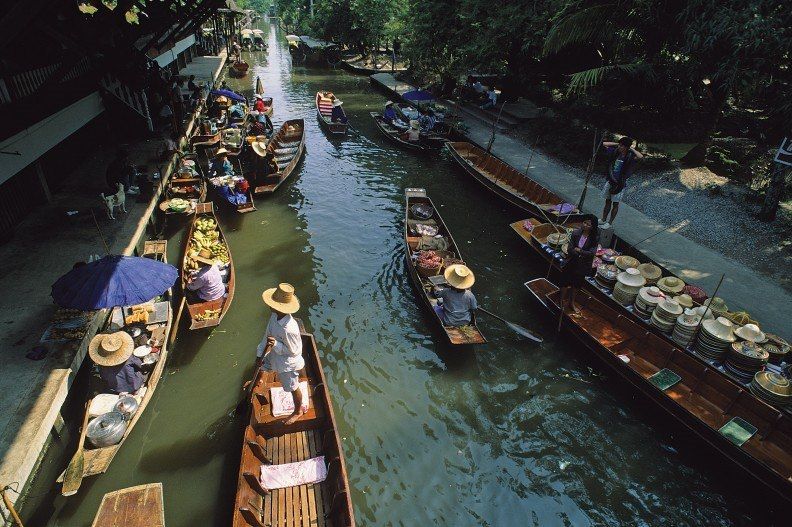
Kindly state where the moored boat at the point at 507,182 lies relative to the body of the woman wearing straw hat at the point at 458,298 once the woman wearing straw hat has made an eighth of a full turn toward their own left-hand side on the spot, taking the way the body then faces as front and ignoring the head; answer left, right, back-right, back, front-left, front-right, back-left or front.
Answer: front-right

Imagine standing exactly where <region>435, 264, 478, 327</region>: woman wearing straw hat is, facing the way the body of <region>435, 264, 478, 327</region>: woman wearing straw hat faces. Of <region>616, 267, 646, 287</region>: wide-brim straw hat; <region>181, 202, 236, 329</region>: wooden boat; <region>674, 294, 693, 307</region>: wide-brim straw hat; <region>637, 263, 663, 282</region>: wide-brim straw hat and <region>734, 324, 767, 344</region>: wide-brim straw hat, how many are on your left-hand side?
1

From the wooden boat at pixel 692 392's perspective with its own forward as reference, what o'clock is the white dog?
The white dog is roughly at 10 o'clock from the wooden boat.

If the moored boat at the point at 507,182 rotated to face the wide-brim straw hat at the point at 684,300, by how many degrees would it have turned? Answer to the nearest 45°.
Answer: approximately 180°

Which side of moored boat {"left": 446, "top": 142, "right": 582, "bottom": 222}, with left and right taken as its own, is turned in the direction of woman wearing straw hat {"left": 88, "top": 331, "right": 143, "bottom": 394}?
left

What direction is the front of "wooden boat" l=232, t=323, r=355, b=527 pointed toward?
away from the camera

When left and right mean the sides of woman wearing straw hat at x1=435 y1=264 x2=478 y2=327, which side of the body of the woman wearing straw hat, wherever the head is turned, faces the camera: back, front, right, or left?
back

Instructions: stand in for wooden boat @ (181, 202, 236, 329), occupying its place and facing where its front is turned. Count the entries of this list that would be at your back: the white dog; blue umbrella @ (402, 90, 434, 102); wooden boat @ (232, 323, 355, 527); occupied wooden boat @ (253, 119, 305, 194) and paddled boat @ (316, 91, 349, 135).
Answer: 1

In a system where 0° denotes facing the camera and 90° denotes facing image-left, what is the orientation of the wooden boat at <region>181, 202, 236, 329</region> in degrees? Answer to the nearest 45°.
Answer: approximately 180°

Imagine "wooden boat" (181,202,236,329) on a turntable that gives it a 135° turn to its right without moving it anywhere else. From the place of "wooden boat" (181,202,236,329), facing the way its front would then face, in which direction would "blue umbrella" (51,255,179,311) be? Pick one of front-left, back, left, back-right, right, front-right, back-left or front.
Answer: right
